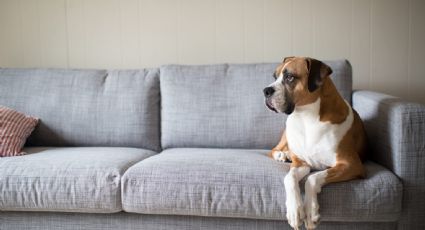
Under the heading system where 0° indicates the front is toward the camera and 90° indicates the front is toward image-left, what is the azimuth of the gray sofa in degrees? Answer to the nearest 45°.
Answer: approximately 0°
